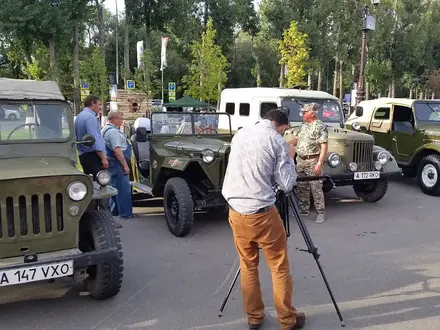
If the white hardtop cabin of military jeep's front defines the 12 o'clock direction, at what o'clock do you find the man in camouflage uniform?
The man in camouflage uniform is roughly at 1 o'clock from the white hardtop cabin of military jeep.

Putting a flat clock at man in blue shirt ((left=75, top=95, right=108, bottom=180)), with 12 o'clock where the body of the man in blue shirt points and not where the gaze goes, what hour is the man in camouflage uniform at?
The man in camouflage uniform is roughly at 12 o'clock from the man in blue shirt.

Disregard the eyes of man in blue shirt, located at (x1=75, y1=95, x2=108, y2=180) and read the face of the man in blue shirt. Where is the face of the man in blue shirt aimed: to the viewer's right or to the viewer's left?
to the viewer's right

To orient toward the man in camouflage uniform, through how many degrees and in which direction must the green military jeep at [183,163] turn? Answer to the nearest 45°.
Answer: approximately 45° to its left

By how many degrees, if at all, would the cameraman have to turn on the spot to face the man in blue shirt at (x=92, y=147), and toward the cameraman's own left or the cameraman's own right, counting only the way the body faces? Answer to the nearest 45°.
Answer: approximately 90° to the cameraman's own left

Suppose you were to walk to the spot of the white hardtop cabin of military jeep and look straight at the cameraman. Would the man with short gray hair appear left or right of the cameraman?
right

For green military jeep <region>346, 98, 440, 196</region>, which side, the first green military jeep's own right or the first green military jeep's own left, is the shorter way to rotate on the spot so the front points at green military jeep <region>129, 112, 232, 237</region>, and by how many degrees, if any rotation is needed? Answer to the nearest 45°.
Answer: approximately 90° to the first green military jeep's own right

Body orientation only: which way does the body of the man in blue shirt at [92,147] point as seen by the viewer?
to the viewer's right

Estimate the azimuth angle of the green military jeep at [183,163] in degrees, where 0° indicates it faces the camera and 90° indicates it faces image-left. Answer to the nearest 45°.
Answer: approximately 315°

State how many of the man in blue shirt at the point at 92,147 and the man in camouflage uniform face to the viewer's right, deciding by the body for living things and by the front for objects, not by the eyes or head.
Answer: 1
